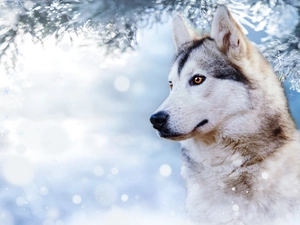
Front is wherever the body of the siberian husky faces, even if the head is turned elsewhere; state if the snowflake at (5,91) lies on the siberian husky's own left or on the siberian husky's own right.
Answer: on the siberian husky's own right

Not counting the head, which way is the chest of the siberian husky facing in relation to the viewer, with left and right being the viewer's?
facing the viewer and to the left of the viewer
